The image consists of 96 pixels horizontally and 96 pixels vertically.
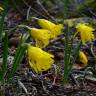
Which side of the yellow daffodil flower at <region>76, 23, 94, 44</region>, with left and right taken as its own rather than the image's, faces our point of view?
right

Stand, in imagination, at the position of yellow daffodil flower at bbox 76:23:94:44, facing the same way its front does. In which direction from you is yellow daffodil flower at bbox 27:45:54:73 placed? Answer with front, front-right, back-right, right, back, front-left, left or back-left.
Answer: back-right
